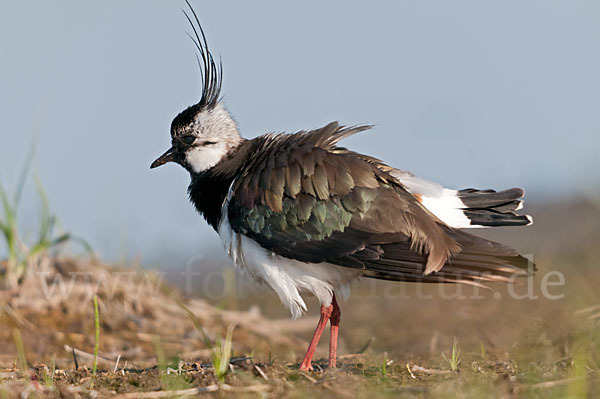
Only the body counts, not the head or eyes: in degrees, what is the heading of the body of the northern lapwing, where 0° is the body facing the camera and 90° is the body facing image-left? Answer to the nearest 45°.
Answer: approximately 90°
